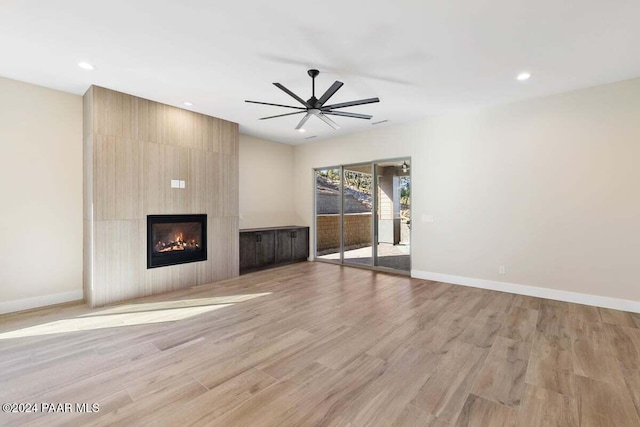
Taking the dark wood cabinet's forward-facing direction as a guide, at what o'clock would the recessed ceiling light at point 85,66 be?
The recessed ceiling light is roughly at 3 o'clock from the dark wood cabinet.

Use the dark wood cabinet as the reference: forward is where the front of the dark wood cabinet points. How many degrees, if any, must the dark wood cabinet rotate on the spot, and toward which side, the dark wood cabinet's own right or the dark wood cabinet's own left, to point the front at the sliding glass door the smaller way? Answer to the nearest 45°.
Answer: approximately 45° to the dark wood cabinet's own left

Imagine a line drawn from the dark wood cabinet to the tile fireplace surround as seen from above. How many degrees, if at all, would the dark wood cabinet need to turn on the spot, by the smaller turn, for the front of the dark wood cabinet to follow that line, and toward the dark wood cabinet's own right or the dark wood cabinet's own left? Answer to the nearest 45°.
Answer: approximately 90° to the dark wood cabinet's own right

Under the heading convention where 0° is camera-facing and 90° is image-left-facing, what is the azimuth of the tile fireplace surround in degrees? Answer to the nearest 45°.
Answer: approximately 315°

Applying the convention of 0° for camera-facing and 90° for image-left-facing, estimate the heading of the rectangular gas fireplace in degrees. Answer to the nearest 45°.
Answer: approximately 315°

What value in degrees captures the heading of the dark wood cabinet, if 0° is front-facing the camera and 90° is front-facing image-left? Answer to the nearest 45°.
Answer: approximately 315°

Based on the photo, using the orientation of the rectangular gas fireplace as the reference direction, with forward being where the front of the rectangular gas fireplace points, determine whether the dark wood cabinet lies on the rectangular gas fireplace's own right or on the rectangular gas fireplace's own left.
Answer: on the rectangular gas fireplace's own left
